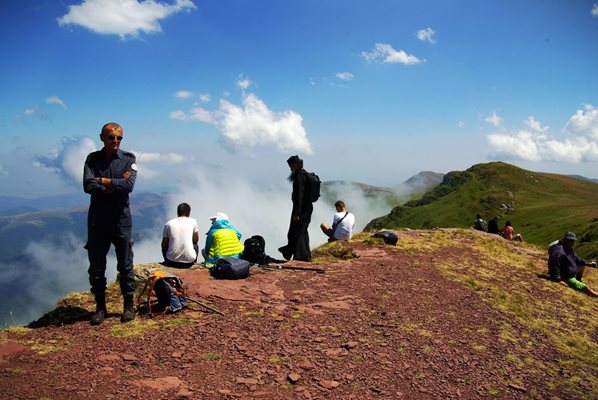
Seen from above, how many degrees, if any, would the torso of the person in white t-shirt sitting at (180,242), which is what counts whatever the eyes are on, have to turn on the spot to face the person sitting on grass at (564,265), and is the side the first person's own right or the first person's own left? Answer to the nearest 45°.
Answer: approximately 90° to the first person's own right

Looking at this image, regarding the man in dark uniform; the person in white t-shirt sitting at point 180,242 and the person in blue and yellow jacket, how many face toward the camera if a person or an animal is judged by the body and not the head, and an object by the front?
1

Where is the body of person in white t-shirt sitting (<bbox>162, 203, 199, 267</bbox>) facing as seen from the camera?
away from the camera

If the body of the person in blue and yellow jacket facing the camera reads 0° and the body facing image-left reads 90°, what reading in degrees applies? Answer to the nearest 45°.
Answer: approximately 135°

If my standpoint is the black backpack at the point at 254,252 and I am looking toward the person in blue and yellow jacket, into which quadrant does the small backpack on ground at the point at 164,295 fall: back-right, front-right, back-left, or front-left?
front-left

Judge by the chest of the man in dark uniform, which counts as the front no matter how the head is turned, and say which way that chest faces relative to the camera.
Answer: toward the camera

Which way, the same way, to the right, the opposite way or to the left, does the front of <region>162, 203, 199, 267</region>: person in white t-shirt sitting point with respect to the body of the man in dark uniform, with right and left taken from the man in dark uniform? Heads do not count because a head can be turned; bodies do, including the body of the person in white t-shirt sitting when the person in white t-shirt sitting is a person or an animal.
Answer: the opposite way

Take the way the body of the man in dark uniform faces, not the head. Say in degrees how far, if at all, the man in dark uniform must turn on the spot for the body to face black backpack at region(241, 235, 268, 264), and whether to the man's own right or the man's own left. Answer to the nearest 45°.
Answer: approximately 135° to the man's own left

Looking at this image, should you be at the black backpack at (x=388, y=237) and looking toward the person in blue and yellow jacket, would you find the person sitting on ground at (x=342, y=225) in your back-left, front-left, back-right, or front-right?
front-right

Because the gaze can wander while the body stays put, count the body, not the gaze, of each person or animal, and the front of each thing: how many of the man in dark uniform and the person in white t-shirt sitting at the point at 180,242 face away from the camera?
1

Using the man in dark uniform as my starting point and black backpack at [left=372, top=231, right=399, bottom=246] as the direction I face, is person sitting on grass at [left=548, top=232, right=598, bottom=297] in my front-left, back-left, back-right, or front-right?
front-right
